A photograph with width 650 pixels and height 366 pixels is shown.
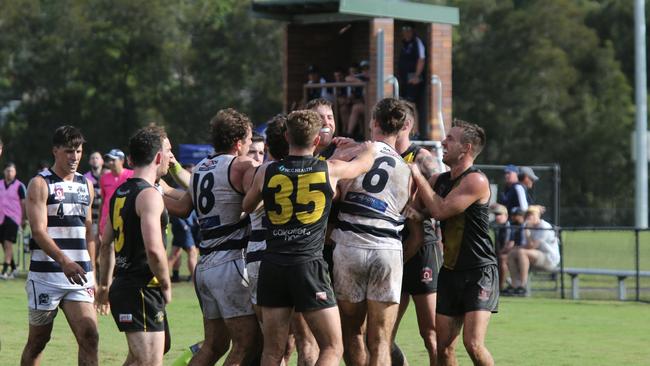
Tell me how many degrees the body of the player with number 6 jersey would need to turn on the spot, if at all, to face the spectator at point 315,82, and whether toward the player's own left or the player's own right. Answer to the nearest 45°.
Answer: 0° — they already face them

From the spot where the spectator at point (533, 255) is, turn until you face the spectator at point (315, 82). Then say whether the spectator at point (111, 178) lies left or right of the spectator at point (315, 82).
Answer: left

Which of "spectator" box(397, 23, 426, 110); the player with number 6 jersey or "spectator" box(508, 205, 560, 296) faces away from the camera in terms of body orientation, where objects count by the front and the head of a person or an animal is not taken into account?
the player with number 6 jersey

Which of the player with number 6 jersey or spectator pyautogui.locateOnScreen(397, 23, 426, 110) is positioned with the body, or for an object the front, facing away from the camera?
the player with number 6 jersey

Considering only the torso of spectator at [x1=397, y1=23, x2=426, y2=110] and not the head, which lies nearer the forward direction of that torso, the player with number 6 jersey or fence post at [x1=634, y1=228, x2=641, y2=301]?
the player with number 6 jersey

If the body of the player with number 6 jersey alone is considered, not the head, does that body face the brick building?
yes

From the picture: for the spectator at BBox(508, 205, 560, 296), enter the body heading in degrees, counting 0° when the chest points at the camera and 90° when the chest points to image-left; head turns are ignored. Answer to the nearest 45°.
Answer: approximately 45°

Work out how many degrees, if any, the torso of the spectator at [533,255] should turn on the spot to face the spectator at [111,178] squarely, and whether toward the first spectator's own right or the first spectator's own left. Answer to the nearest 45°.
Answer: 0° — they already face them

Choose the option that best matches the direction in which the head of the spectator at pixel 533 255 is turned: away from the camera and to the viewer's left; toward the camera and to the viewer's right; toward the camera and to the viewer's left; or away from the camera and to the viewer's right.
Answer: toward the camera and to the viewer's left

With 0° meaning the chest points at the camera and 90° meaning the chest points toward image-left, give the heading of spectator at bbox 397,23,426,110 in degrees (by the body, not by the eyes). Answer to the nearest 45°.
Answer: approximately 45°

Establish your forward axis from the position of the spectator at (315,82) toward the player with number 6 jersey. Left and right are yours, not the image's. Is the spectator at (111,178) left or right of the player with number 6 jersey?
right

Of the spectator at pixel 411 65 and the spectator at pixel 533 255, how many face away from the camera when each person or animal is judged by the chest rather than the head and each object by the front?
0

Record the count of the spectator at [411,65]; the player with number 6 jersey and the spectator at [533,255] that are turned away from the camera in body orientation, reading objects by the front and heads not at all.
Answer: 1

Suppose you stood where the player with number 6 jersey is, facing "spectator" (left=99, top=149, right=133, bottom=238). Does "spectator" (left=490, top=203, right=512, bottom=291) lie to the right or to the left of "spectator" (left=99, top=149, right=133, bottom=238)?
right

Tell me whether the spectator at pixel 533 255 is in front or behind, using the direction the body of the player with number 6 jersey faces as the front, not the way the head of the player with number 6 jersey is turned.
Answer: in front

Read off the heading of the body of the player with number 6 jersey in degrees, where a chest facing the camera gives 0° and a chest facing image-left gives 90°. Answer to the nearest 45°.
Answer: approximately 180°
